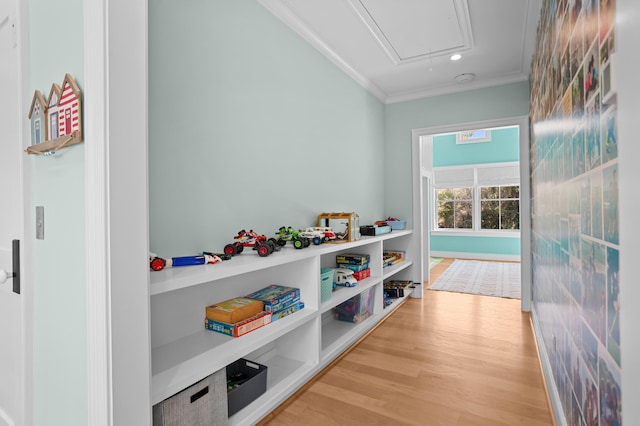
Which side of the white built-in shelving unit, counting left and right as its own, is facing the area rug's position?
left

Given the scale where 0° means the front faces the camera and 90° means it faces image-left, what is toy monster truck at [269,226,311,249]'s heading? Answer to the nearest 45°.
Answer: approximately 315°

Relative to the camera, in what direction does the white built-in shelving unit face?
facing the viewer and to the right of the viewer
